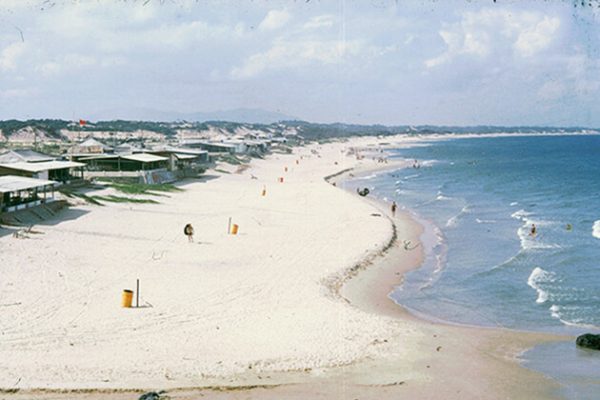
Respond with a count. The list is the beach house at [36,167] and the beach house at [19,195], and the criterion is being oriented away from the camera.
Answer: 0

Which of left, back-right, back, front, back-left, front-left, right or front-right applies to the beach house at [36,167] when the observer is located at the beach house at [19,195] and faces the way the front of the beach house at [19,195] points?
back-left

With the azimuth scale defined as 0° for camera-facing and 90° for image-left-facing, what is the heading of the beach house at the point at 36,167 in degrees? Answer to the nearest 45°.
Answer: approximately 315°

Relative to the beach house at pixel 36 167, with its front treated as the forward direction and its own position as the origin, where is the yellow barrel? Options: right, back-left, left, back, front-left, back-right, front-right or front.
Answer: front-right

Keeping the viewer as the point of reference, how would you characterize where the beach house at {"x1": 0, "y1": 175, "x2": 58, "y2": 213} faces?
facing the viewer and to the right of the viewer

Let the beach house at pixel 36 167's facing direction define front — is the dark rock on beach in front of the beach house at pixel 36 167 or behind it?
in front

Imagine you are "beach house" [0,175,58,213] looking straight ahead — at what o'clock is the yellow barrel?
The yellow barrel is roughly at 1 o'clock from the beach house.

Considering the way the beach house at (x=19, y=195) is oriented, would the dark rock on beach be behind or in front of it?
in front
